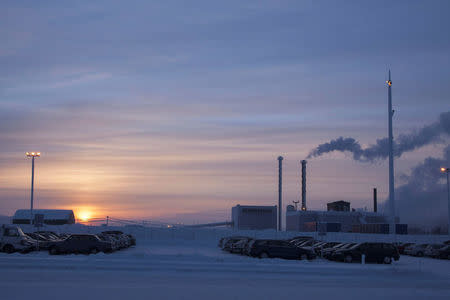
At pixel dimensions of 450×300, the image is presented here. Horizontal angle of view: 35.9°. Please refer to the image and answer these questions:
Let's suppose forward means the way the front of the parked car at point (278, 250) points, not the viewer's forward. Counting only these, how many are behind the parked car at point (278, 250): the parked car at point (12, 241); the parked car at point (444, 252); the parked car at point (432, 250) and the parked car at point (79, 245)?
2

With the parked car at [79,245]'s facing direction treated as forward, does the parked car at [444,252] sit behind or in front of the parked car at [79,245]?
behind

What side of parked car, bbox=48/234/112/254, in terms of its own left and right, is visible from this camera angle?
left

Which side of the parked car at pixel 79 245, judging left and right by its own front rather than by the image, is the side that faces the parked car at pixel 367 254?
back

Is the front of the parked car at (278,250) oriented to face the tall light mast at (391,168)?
no

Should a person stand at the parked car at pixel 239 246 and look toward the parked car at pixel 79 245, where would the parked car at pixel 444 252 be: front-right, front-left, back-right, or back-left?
back-left

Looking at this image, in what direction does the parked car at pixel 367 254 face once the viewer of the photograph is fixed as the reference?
facing to the left of the viewer
